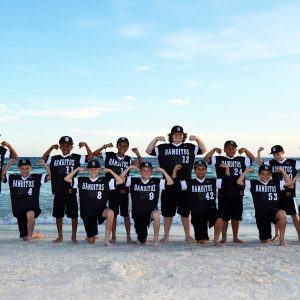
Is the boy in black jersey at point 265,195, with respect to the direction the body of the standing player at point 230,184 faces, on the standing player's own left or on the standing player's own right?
on the standing player's own left

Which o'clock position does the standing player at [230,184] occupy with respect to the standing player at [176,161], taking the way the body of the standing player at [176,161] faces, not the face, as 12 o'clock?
the standing player at [230,184] is roughly at 9 o'clock from the standing player at [176,161].

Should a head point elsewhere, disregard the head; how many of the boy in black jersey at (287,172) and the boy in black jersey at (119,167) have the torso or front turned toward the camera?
2
